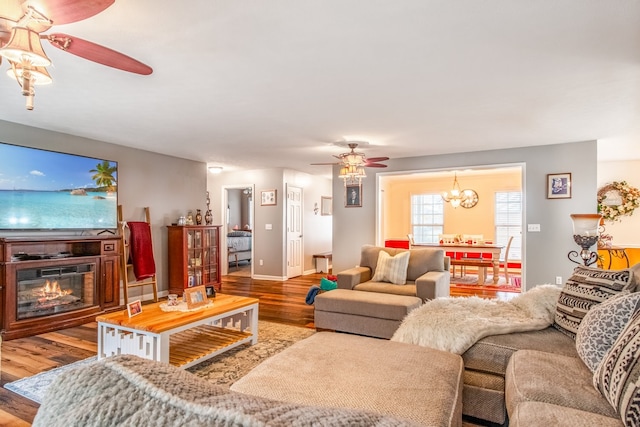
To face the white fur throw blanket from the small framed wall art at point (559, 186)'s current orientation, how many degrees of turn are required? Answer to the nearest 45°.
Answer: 0° — it already faces it

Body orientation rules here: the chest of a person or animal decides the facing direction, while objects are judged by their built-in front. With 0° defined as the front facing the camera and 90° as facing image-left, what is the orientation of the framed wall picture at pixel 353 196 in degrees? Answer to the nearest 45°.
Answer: approximately 0°

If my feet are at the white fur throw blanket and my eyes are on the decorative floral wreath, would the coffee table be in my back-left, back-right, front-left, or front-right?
back-left

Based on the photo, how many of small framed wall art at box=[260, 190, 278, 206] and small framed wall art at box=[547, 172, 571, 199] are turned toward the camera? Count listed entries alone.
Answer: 2

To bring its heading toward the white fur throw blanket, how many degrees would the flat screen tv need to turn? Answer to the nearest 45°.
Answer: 0° — it already faces it

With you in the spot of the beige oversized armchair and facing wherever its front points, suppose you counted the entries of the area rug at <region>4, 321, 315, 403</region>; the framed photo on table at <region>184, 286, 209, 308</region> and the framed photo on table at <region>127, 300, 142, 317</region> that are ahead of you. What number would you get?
3

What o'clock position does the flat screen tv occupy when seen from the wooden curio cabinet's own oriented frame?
The flat screen tv is roughly at 3 o'clock from the wooden curio cabinet.

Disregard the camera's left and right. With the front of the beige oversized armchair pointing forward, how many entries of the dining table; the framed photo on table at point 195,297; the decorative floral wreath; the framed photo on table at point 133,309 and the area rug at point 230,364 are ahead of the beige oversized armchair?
3
